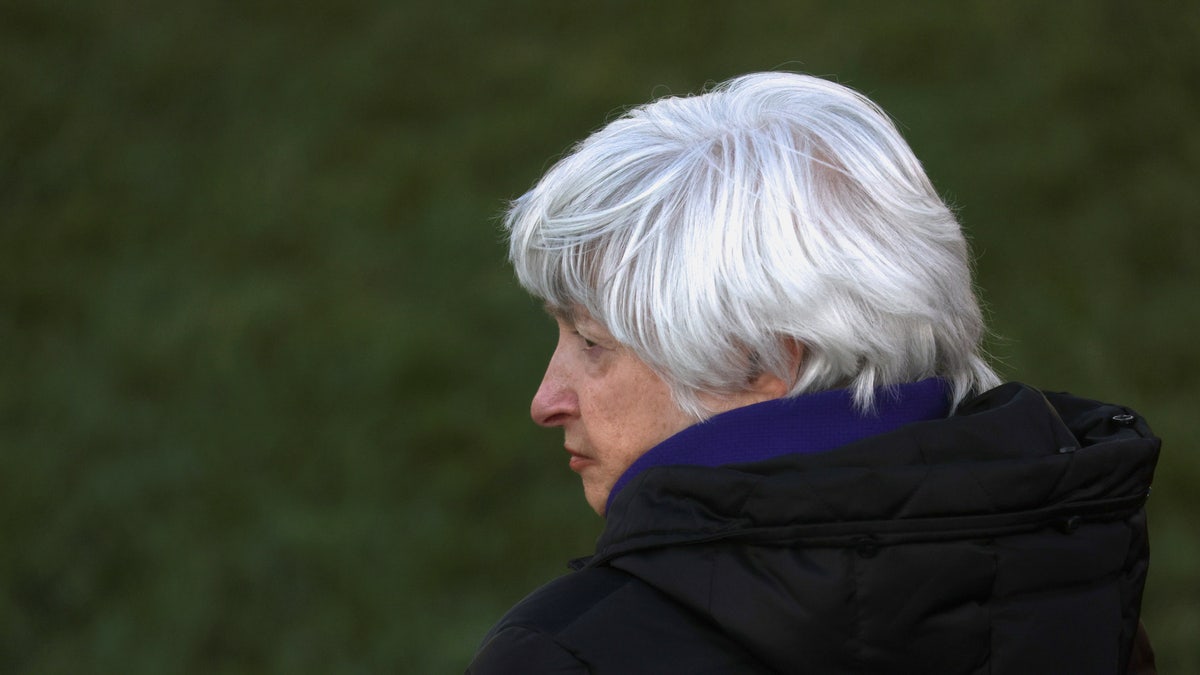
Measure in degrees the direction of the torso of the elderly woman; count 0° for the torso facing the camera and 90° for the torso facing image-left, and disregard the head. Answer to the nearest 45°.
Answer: approximately 135°

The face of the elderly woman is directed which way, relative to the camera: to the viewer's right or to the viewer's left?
to the viewer's left
